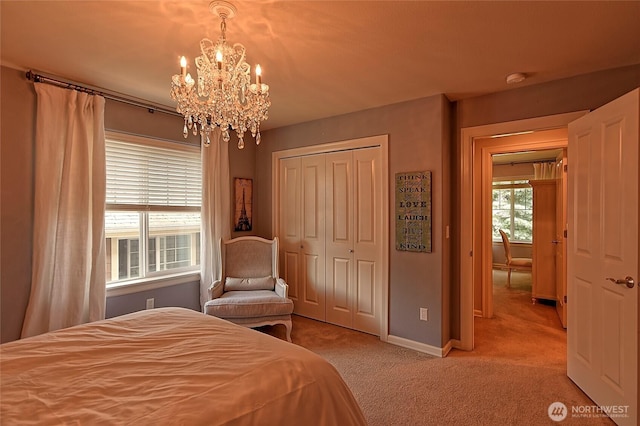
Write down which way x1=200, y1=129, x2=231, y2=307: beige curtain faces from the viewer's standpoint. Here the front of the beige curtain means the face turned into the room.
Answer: facing the viewer and to the right of the viewer

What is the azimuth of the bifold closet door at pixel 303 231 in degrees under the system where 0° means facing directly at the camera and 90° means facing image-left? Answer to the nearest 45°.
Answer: approximately 45°

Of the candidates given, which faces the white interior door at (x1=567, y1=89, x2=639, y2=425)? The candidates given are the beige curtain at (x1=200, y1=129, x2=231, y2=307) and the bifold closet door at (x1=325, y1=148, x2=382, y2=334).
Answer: the beige curtain

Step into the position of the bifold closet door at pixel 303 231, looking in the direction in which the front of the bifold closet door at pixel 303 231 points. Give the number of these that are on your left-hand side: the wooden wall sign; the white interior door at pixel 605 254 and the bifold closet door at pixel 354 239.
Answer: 3

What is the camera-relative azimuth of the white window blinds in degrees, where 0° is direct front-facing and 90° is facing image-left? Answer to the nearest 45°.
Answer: approximately 315°

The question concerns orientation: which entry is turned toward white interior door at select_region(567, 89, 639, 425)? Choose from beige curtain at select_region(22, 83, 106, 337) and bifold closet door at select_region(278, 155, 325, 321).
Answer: the beige curtain

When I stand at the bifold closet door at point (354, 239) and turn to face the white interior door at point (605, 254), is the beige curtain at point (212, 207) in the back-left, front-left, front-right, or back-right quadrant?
back-right

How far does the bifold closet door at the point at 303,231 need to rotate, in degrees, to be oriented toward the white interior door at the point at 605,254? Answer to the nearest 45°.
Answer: approximately 90° to its left

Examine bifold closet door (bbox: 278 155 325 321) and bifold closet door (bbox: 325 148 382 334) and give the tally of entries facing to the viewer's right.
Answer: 0

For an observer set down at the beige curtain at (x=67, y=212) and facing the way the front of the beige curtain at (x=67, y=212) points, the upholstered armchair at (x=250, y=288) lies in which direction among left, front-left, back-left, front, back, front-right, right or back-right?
front-left

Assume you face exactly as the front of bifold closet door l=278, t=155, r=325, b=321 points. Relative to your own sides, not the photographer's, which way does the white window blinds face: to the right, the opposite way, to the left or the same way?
to the left

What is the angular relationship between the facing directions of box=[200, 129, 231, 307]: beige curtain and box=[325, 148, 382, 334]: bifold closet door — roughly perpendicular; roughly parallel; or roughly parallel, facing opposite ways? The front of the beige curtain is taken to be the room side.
roughly perpendicular

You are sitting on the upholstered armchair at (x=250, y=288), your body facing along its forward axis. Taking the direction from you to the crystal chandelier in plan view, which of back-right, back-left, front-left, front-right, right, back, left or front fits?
front

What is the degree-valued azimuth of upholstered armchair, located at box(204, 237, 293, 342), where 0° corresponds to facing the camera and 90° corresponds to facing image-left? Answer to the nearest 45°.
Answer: approximately 0°

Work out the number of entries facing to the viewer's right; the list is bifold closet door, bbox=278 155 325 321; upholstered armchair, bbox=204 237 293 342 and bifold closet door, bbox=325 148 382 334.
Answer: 0

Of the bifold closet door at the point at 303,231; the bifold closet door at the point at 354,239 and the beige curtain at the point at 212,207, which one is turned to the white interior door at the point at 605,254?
the beige curtain

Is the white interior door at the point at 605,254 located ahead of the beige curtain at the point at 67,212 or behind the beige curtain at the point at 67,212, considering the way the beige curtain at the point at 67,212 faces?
ahead

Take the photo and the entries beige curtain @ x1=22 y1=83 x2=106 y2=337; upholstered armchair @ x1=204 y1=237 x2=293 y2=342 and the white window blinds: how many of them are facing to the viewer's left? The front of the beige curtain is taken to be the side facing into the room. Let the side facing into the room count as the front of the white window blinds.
0
